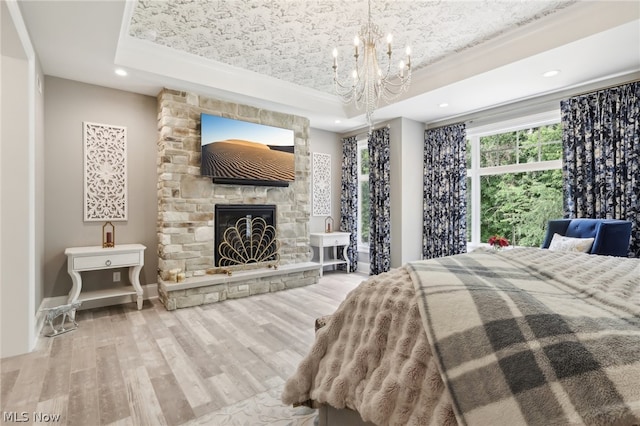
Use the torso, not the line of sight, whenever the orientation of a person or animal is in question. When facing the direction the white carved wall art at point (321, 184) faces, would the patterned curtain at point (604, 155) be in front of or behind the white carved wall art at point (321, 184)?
in front

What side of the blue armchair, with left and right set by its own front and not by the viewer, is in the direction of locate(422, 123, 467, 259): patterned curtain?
right

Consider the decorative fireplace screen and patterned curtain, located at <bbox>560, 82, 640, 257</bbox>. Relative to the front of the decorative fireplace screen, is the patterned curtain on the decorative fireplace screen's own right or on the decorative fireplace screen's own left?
on the decorative fireplace screen's own left

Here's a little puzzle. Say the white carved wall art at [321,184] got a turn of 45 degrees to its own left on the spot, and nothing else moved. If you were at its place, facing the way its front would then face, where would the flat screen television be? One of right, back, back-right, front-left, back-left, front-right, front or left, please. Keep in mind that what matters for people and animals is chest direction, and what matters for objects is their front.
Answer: back-right

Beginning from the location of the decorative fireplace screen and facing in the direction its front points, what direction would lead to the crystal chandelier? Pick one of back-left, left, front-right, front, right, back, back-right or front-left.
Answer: front-left

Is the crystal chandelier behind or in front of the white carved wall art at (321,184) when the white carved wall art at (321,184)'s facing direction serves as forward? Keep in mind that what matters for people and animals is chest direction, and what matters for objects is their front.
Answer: in front

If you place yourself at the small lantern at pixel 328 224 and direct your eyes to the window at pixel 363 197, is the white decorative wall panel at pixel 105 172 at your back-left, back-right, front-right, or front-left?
back-right

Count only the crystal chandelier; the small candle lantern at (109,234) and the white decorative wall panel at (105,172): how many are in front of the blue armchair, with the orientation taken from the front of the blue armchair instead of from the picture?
3

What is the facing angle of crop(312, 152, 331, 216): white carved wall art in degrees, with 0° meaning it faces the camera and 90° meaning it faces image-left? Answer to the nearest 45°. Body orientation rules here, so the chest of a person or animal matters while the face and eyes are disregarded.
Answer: approximately 315°

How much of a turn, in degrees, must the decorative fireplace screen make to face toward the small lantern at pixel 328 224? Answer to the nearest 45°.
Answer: approximately 135° to its left

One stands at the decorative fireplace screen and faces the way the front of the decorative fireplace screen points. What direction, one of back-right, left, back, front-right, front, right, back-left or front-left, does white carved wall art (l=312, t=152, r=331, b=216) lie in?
back-left

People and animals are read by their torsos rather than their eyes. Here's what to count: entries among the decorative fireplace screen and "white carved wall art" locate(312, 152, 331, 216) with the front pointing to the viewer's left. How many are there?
0

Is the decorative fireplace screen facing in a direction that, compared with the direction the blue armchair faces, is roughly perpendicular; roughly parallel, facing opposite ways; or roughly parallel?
roughly perpendicular
